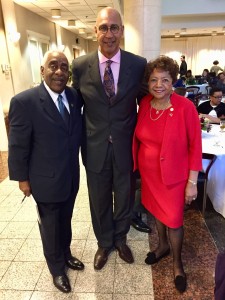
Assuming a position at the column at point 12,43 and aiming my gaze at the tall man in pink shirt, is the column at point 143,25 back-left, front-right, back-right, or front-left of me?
front-left

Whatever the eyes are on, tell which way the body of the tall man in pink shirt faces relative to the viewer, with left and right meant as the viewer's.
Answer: facing the viewer

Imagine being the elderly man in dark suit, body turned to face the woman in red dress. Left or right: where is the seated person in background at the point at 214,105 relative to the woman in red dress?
left

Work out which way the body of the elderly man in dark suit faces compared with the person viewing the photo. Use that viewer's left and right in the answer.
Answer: facing the viewer and to the right of the viewer

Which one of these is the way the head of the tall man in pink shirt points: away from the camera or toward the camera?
toward the camera

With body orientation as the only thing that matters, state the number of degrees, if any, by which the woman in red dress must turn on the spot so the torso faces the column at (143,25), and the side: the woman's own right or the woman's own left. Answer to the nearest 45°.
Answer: approximately 135° to the woman's own right

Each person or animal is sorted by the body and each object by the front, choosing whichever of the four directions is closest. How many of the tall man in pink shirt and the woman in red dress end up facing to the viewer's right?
0

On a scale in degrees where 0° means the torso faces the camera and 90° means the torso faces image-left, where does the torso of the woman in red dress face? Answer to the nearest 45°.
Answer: approximately 45°

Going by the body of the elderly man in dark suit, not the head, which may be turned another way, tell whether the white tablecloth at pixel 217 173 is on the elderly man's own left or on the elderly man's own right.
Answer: on the elderly man's own left

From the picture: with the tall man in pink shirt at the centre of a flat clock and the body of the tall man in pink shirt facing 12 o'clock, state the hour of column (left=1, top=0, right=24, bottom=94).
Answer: The column is roughly at 5 o'clock from the tall man in pink shirt.

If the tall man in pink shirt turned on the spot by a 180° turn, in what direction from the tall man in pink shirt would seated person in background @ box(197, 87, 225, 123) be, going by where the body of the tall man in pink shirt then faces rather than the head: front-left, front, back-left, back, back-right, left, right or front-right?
front-right

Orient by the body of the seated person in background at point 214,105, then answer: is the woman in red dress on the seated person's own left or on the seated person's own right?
on the seated person's own right

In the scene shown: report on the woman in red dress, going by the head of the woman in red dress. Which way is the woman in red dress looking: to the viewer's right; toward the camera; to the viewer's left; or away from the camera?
toward the camera

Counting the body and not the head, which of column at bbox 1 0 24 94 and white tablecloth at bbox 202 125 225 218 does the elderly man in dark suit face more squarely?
the white tablecloth

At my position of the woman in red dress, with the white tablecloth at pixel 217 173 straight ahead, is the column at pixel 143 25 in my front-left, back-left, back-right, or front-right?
front-left
